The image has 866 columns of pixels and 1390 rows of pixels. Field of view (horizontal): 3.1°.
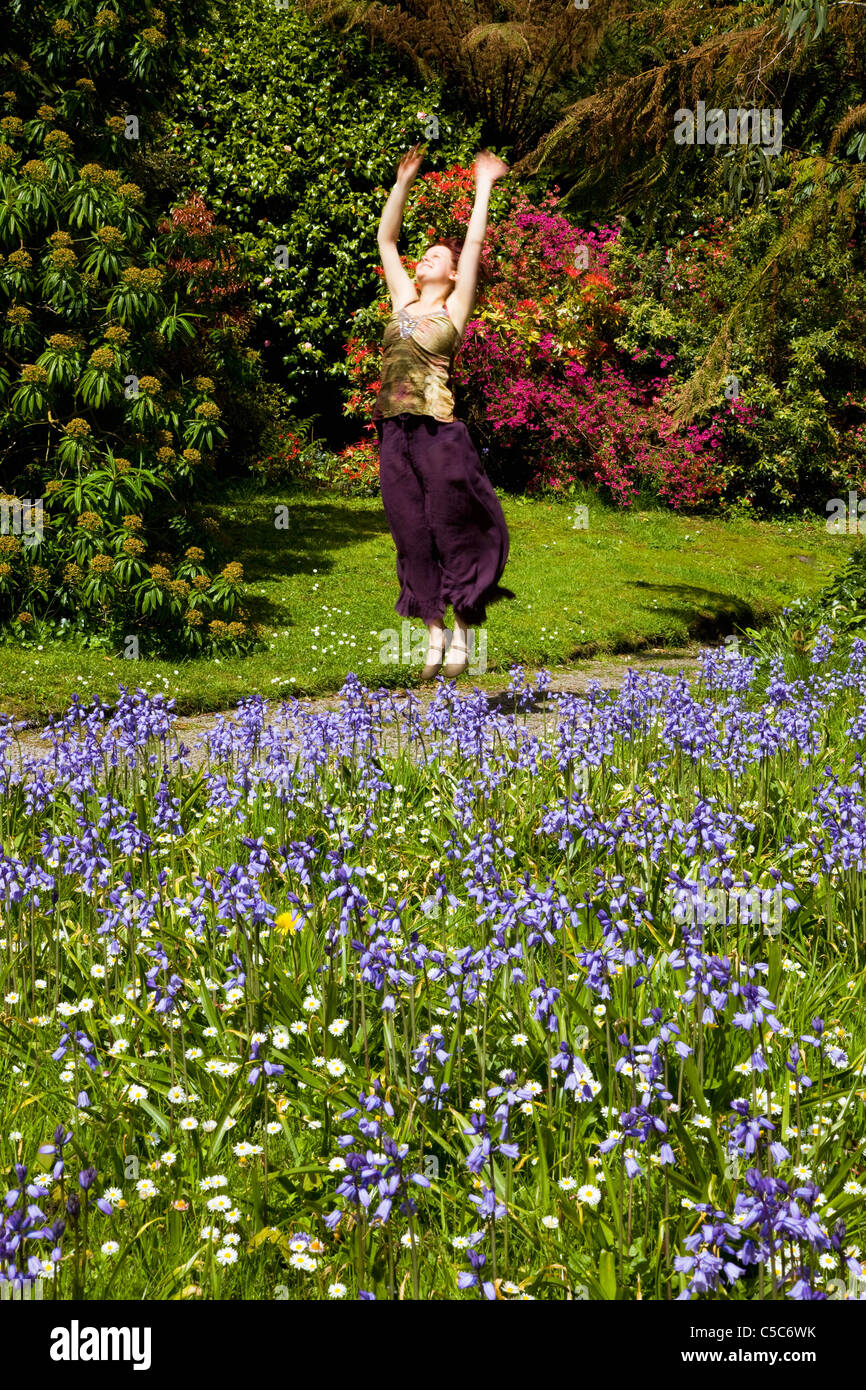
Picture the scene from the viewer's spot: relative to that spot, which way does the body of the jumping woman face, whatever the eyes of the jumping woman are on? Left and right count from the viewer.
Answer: facing the viewer and to the left of the viewer

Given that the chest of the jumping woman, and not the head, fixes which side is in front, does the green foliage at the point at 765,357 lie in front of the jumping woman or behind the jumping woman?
behind

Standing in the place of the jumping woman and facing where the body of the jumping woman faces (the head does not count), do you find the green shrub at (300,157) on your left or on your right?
on your right

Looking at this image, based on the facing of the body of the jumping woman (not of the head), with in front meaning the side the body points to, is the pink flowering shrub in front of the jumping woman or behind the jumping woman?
behind
